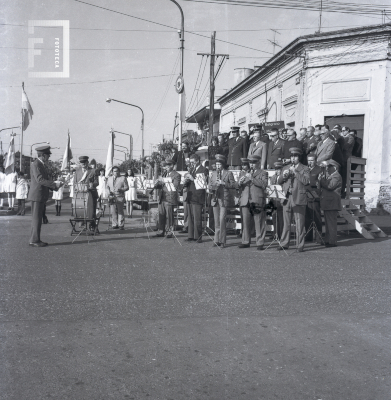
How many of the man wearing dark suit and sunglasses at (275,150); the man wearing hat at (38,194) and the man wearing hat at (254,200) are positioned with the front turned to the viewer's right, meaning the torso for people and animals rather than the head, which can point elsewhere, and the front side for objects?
1

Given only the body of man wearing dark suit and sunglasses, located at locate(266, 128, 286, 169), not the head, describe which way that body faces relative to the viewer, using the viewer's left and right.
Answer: facing the viewer and to the left of the viewer

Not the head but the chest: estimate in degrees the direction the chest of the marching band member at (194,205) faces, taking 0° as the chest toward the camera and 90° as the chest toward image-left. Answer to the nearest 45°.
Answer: approximately 45°

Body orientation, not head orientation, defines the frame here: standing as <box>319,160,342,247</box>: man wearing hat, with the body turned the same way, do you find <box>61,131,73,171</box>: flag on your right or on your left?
on your right

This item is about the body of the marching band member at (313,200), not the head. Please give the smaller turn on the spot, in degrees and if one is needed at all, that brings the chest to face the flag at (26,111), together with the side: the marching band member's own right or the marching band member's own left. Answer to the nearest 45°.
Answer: approximately 90° to the marching band member's own right

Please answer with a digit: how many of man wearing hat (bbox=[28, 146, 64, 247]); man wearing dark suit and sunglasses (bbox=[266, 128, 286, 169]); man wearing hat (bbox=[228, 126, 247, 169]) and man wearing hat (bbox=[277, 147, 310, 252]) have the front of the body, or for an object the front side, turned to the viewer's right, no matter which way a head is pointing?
1

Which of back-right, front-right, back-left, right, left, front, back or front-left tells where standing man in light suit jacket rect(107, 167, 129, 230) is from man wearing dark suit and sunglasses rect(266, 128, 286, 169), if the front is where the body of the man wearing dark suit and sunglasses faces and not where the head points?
front-right

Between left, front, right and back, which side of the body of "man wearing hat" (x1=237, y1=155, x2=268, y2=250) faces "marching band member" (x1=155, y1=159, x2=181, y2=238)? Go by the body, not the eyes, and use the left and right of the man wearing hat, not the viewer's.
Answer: right

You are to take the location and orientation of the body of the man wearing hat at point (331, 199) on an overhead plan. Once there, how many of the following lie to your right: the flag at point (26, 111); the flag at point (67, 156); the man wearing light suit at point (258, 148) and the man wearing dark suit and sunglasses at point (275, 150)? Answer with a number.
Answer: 4

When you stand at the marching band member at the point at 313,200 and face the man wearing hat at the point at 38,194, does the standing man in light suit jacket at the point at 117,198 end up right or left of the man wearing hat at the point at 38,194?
right

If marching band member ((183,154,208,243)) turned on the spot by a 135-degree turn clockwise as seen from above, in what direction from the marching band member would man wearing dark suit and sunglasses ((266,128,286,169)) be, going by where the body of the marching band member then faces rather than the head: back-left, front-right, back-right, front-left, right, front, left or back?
front-right

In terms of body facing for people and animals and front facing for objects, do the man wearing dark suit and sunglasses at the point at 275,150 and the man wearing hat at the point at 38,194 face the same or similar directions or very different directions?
very different directions

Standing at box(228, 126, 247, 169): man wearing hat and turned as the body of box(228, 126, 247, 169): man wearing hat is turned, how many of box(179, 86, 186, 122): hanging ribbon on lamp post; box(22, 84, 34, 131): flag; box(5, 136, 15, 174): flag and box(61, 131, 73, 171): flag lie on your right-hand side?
4
